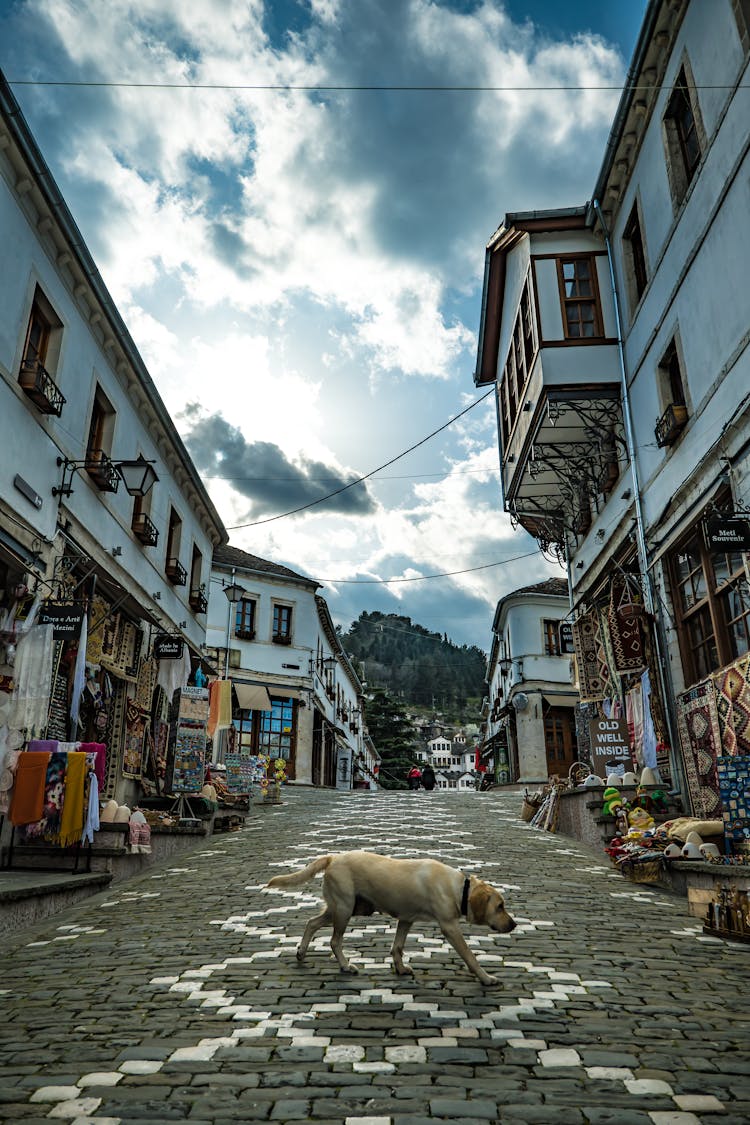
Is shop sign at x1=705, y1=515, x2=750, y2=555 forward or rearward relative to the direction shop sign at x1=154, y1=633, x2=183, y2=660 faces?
forward

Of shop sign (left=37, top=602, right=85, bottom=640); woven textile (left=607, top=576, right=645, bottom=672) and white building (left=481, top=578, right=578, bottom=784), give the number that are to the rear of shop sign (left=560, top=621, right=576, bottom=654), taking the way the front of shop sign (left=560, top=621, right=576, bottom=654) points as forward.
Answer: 1

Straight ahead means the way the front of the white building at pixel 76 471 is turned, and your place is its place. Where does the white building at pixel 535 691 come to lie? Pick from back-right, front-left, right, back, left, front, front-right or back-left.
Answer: left

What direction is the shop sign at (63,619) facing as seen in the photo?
toward the camera

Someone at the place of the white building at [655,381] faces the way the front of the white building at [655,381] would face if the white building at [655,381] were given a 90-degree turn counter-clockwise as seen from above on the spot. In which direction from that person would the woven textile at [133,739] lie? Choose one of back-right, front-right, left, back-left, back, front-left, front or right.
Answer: back-right

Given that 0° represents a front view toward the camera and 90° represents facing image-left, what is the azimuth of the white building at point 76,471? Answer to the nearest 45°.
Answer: approximately 315°

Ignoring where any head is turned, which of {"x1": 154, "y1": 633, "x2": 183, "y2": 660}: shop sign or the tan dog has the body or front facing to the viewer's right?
the tan dog

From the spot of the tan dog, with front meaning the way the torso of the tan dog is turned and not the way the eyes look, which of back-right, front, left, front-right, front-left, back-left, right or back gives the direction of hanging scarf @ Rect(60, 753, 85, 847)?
back-left

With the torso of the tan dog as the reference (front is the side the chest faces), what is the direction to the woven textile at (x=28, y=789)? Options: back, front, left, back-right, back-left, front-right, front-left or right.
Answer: back-left

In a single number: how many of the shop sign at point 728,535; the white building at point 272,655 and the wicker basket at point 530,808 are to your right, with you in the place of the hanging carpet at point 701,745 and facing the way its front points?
2

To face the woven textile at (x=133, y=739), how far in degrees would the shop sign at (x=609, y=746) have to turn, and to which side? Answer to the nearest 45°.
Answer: approximately 90° to its right

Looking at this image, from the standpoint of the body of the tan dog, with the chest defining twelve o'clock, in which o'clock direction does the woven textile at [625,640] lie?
The woven textile is roughly at 10 o'clock from the tan dog.

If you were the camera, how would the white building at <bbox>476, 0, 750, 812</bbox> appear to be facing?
facing the viewer and to the left of the viewer

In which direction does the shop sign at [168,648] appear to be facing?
toward the camera

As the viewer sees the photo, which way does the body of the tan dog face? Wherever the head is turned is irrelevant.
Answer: to the viewer's right

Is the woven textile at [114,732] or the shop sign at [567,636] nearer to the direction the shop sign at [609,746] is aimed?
the woven textile

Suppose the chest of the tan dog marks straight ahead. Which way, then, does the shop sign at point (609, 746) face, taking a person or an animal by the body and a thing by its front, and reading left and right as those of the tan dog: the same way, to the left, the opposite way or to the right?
to the right
